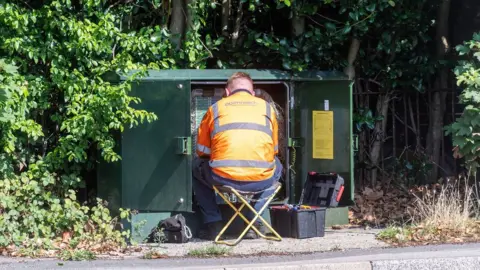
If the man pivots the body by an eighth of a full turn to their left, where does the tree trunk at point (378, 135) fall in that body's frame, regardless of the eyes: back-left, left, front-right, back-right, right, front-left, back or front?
right

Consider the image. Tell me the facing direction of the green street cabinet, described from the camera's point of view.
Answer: facing the viewer

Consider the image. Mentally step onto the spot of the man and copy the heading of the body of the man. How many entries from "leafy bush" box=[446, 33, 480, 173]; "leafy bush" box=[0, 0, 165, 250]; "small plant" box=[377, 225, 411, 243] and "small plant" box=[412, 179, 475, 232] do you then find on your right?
3

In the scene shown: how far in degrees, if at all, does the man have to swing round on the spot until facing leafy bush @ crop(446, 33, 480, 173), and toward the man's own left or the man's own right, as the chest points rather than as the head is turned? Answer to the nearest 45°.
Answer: approximately 90° to the man's own right

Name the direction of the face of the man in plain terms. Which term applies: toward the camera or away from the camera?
away from the camera

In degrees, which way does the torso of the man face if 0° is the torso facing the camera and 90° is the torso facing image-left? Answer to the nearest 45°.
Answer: approximately 180°

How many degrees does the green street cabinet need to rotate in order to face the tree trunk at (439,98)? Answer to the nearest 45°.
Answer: approximately 135° to its left

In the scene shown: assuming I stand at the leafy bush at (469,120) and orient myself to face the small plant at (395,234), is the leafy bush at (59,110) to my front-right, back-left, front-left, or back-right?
front-right

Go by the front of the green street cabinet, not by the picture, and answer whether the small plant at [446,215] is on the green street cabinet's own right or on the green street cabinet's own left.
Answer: on the green street cabinet's own left

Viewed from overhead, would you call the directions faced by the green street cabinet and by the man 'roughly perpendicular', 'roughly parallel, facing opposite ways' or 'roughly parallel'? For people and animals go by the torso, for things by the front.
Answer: roughly parallel, facing opposite ways

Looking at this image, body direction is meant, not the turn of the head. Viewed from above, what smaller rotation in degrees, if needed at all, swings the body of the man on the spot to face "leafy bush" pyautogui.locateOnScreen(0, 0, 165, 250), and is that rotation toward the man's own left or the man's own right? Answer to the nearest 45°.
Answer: approximately 90° to the man's own left

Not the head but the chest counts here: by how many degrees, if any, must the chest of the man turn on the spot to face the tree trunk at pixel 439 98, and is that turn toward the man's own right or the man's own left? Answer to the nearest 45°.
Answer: approximately 45° to the man's own right
